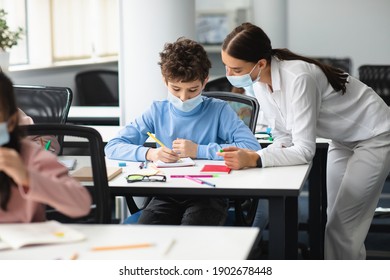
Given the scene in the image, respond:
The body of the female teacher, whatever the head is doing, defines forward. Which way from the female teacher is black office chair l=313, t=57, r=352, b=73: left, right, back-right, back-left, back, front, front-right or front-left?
right

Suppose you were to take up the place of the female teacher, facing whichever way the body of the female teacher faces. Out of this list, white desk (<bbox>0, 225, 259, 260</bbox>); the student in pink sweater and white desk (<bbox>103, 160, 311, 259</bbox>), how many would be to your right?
0

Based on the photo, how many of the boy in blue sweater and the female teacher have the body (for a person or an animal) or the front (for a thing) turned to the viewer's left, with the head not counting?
1

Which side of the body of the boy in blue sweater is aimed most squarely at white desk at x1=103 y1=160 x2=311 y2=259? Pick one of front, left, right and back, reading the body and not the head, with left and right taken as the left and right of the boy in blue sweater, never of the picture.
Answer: front

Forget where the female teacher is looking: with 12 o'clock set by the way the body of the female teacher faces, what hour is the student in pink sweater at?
The student in pink sweater is roughly at 10 o'clock from the female teacher.

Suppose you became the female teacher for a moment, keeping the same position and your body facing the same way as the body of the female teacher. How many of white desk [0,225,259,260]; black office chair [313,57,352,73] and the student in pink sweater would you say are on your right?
1

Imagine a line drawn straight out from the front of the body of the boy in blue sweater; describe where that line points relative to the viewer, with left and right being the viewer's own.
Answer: facing the viewer

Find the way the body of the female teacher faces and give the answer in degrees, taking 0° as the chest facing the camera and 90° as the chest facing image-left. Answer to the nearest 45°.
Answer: approximately 90°

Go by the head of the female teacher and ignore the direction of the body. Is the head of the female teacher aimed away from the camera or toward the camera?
toward the camera

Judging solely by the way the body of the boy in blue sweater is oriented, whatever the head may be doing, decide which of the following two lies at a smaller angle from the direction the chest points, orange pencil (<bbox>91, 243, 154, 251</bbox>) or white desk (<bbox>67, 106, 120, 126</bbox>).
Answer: the orange pencil

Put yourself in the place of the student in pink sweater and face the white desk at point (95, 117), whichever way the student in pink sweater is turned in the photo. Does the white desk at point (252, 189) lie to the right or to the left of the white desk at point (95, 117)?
right

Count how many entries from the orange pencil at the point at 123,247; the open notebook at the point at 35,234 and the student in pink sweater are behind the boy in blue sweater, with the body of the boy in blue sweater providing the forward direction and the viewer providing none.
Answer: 0

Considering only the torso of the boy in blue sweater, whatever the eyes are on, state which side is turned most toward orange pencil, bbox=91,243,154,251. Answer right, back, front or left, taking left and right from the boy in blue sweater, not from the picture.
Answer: front

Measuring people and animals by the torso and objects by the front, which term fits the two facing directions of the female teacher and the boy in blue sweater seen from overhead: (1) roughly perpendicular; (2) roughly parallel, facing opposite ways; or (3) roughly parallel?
roughly perpendicular

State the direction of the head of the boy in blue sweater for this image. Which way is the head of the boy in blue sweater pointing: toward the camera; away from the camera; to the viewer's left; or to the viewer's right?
toward the camera

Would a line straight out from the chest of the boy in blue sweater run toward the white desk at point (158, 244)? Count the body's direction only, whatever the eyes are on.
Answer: yes

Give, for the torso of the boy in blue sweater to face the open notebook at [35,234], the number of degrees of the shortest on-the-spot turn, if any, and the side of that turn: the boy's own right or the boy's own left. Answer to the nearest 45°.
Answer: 0° — they already face it

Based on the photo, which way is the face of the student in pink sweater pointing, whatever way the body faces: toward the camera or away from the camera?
toward the camera

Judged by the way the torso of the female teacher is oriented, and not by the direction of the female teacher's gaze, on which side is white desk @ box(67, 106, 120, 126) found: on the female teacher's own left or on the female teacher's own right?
on the female teacher's own right
